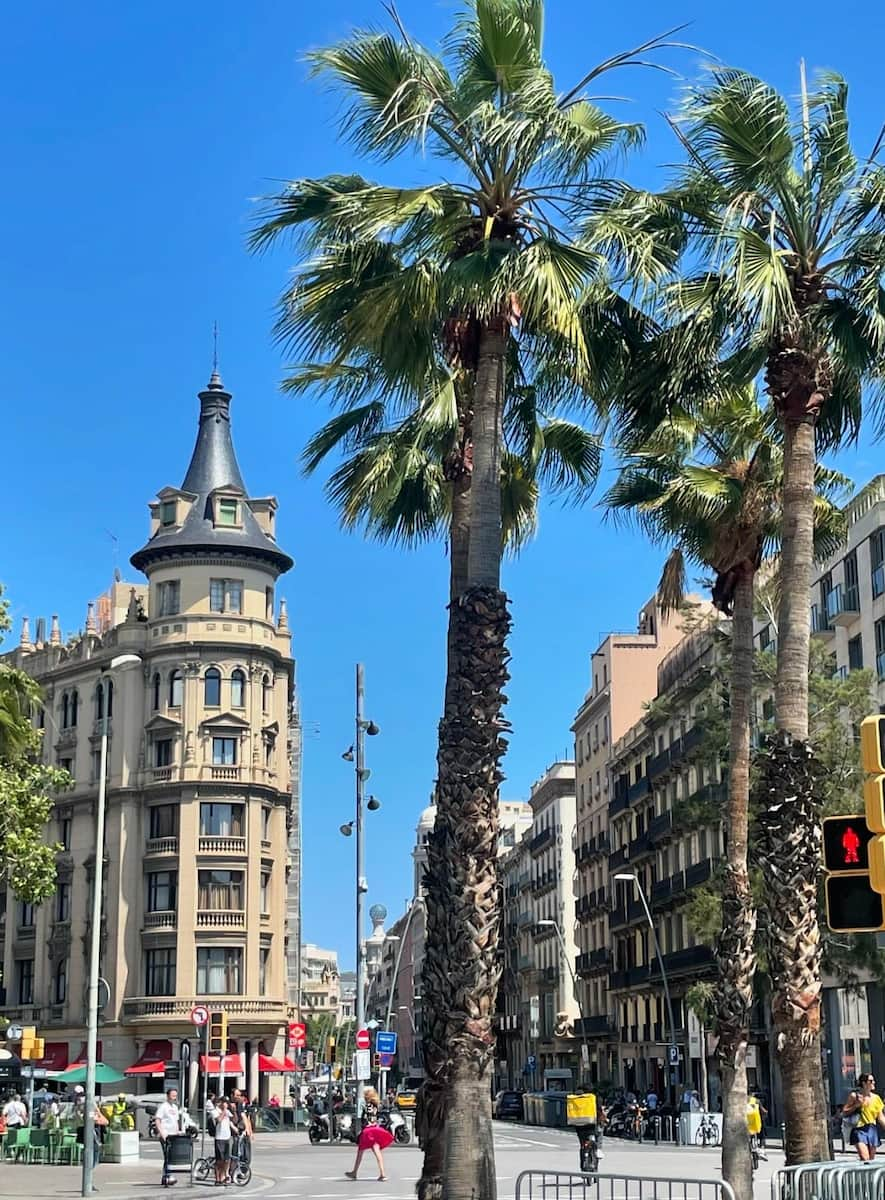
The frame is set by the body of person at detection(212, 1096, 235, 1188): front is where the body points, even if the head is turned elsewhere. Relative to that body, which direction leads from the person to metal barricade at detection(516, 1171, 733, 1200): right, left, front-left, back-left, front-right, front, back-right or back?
front

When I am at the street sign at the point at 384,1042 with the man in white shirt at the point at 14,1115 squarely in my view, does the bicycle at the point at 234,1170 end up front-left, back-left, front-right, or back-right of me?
front-left

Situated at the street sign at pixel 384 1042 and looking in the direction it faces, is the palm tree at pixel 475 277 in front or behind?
in front

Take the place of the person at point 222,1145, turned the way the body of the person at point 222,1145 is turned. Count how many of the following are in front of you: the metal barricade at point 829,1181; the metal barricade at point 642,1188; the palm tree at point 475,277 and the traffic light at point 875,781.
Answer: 4

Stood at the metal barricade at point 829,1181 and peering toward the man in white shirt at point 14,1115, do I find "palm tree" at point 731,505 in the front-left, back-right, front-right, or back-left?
front-right

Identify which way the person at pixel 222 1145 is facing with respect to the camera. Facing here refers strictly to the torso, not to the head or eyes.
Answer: toward the camera

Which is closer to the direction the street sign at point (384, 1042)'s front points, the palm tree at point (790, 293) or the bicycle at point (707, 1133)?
the palm tree

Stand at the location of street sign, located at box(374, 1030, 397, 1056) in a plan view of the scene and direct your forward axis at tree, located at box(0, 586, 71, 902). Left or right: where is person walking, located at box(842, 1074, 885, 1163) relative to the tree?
left
